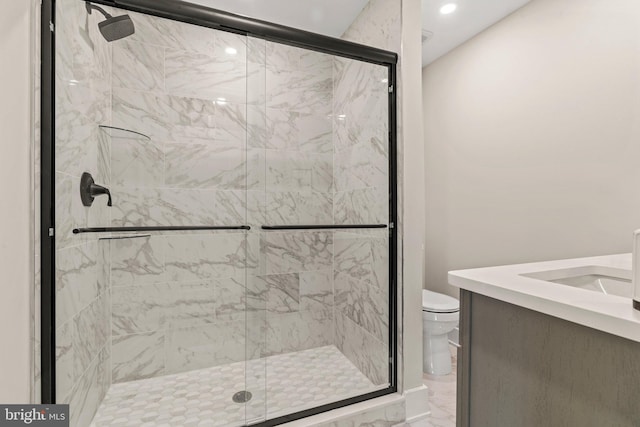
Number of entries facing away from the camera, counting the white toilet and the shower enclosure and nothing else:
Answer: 0

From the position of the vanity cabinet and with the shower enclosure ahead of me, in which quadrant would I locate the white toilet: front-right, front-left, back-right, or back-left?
front-right

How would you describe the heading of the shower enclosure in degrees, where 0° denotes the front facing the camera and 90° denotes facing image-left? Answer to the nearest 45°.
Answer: approximately 315°

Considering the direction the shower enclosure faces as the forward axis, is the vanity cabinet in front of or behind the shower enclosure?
in front

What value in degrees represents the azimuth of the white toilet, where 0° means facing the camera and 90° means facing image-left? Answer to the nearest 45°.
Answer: approximately 315°

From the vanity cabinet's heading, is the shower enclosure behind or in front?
in front
